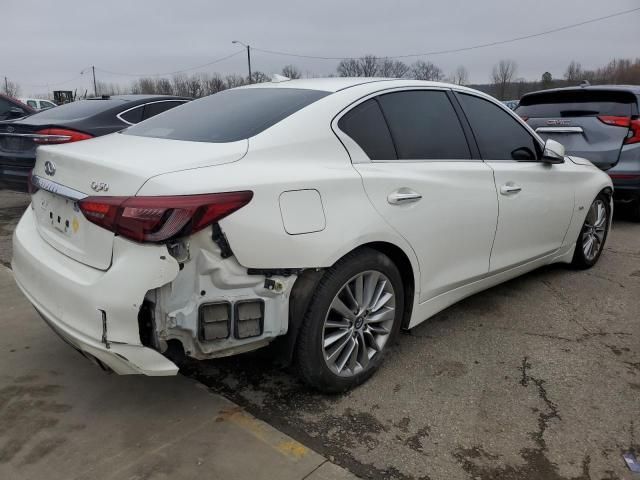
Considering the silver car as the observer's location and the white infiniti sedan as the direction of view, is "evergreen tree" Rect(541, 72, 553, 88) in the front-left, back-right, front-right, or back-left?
back-right

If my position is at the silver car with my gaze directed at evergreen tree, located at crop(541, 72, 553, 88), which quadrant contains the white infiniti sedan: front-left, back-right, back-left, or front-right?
back-left

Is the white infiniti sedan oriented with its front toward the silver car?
yes

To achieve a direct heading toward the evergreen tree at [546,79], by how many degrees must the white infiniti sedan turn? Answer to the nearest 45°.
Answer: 0° — it already faces it

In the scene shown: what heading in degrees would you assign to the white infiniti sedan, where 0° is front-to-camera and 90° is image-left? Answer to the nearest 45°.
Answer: approximately 225°
